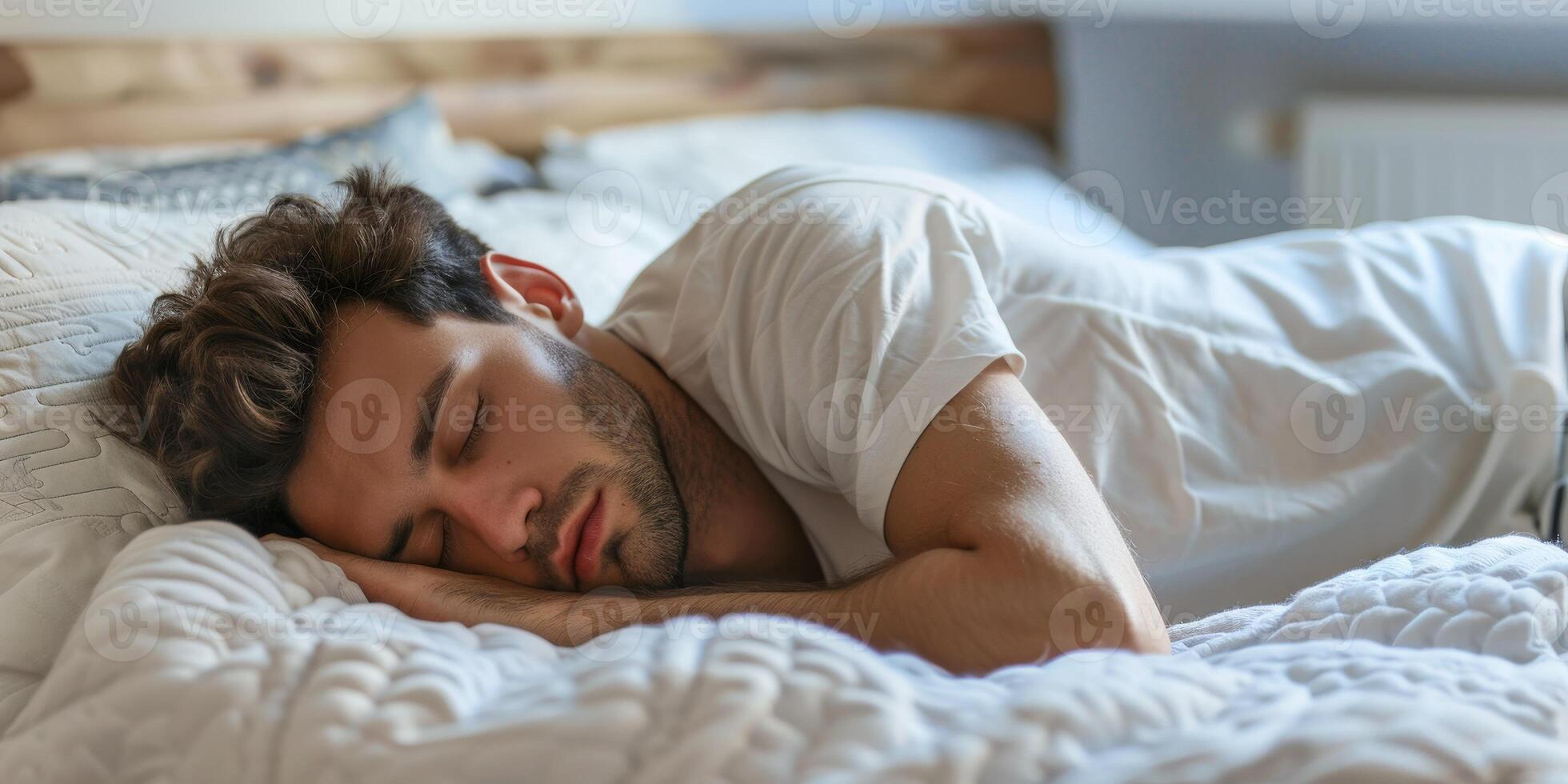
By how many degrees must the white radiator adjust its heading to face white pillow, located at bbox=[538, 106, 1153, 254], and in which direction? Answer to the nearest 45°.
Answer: approximately 45° to its right

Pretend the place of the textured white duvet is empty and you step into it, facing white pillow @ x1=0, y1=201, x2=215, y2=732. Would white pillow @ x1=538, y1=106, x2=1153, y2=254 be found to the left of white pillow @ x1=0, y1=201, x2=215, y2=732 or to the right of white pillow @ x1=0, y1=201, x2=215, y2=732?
right

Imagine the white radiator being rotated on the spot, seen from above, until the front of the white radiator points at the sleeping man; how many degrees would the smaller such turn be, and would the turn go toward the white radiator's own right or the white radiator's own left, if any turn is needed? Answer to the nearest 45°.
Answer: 0° — it already faces them

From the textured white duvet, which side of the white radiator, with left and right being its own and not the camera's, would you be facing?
front

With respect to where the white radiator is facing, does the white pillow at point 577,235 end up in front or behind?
in front

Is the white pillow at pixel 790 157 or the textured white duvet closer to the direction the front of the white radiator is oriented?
the textured white duvet

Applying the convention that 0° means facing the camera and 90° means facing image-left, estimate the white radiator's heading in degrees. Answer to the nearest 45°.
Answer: approximately 0°

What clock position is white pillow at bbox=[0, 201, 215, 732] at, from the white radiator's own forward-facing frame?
The white pillow is roughly at 1 o'clock from the white radiator.
